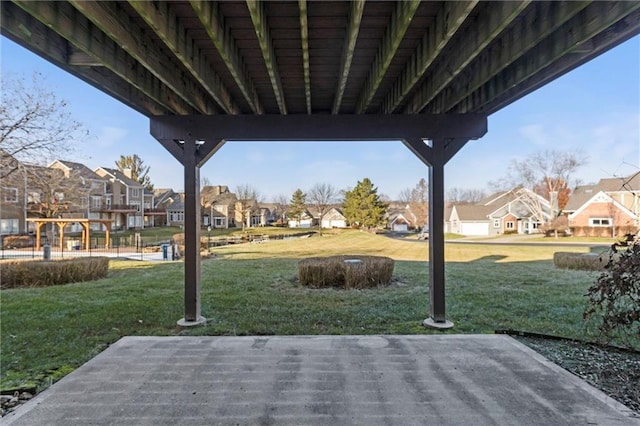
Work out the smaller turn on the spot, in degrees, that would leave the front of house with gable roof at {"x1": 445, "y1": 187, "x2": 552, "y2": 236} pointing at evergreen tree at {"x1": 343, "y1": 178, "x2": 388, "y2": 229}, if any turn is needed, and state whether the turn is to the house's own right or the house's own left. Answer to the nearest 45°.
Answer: approximately 45° to the house's own right

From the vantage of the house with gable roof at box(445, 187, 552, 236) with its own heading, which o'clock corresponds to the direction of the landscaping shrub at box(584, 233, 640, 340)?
The landscaping shrub is roughly at 12 o'clock from the house with gable roof.

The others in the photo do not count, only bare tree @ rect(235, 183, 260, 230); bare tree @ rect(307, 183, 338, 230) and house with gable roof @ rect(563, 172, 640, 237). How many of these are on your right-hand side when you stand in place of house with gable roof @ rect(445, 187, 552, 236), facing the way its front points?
2

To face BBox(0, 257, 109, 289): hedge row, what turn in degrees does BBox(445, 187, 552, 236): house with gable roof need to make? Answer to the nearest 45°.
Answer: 0° — it already faces it

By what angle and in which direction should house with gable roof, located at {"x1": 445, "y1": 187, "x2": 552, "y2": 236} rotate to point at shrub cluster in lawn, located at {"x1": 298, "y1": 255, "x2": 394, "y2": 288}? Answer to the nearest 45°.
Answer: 0° — it already faces it

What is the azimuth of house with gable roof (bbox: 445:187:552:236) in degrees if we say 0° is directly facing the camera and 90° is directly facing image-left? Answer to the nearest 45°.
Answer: approximately 0°

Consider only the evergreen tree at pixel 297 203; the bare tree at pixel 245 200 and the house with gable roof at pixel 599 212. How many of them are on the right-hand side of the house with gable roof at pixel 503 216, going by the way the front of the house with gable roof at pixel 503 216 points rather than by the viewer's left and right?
2

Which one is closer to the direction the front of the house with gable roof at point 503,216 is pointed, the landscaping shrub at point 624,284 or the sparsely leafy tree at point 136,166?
the landscaping shrub

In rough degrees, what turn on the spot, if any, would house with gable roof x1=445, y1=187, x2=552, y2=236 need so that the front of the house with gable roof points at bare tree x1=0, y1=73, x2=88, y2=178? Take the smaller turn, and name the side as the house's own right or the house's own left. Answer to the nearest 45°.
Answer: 0° — it already faces it

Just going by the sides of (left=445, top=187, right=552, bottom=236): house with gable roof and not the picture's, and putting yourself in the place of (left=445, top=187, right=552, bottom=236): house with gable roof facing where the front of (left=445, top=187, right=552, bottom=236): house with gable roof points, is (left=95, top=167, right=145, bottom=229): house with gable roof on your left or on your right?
on your right

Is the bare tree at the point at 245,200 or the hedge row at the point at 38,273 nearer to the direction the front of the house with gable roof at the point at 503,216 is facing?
the hedge row

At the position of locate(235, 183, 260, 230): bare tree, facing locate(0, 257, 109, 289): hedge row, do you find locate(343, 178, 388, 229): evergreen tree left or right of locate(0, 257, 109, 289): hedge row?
left
